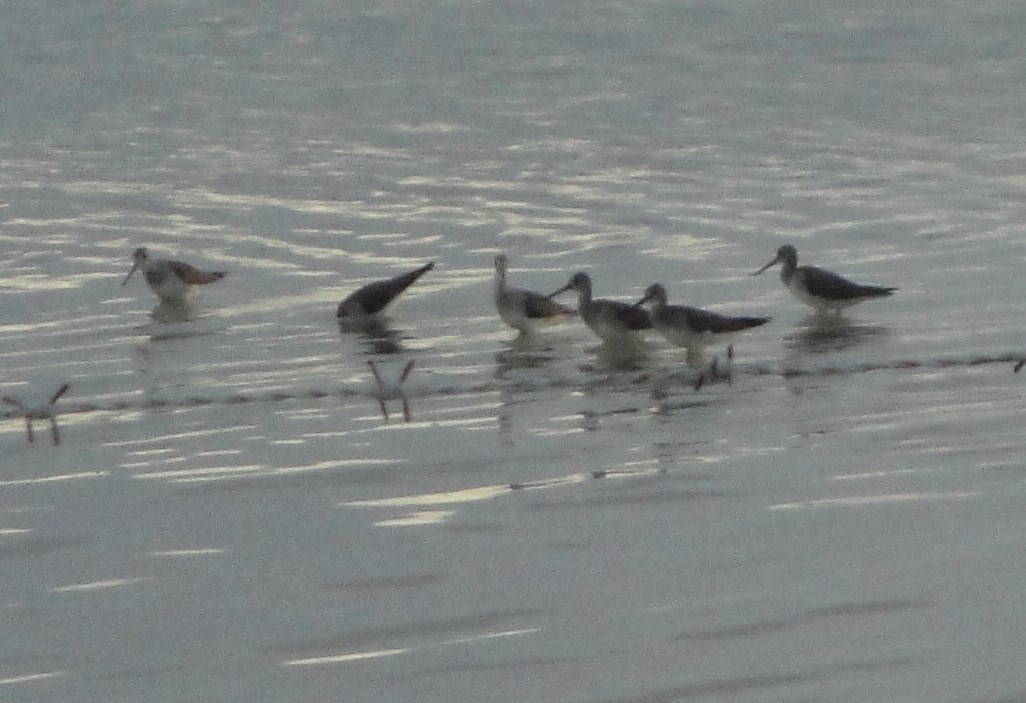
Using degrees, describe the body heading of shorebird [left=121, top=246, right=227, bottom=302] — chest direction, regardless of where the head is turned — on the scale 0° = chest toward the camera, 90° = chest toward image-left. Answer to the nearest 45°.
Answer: approximately 90°

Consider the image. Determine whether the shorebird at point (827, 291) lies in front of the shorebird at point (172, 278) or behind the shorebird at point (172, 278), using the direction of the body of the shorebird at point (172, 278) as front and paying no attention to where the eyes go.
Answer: behind

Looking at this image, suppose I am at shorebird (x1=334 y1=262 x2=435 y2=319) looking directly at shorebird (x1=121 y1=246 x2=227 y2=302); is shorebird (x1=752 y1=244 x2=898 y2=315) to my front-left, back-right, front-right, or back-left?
back-right

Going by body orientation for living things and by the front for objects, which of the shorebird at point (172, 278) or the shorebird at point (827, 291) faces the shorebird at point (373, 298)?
the shorebird at point (827, 291)

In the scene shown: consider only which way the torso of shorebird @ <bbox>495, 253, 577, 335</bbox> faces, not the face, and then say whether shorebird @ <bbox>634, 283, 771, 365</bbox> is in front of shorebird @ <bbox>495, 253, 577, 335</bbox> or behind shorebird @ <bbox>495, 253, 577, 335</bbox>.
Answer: behind

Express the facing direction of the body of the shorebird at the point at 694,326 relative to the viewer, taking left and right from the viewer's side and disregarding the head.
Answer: facing to the left of the viewer

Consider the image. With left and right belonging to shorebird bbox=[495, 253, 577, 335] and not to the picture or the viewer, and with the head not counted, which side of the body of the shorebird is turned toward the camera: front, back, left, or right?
left

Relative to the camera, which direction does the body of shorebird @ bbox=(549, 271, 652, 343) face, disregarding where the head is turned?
to the viewer's left

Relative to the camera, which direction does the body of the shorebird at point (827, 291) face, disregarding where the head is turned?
to the viewer's left
